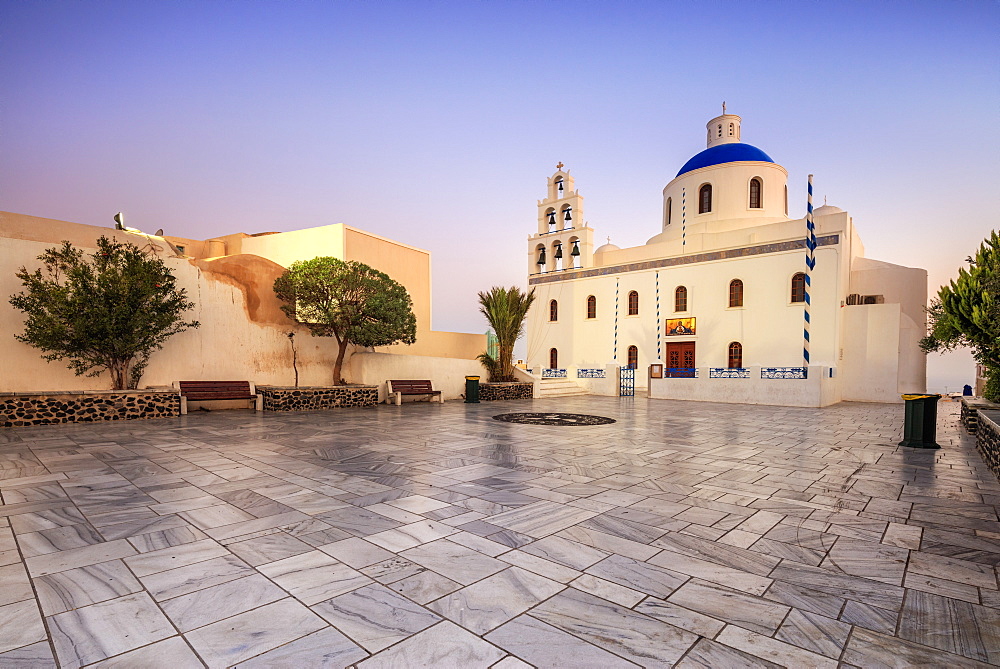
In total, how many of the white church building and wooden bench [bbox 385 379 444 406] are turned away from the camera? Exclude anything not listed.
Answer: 0

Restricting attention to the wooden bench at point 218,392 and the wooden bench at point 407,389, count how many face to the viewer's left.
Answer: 0

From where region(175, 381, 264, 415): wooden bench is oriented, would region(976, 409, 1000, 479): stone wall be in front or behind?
in front

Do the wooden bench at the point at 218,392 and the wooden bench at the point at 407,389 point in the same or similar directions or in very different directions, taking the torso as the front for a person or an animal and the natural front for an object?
same or similar directions

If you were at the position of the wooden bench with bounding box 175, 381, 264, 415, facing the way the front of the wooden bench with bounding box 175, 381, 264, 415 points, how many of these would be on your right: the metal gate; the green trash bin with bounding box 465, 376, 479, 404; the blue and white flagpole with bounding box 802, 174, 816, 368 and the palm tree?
0

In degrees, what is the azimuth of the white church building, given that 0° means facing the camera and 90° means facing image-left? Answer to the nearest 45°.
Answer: approximately 45°

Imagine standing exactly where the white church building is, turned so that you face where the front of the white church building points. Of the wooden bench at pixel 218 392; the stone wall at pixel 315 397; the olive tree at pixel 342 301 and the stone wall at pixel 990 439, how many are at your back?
0

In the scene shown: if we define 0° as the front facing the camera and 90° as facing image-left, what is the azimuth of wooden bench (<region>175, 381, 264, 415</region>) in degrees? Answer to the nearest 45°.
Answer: approximately 315°

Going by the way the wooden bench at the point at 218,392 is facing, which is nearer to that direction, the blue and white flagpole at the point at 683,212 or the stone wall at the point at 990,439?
the stone wall

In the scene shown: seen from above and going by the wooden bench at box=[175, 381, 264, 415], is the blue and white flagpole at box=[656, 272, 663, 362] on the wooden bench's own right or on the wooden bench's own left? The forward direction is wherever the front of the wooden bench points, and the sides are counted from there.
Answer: on the wooden bench's own left

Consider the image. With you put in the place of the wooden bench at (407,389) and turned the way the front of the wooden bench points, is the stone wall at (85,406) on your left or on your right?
on your right

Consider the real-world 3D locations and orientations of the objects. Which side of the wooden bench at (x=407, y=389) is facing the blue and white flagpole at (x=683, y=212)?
left

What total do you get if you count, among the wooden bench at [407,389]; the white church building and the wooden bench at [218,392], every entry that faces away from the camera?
0
